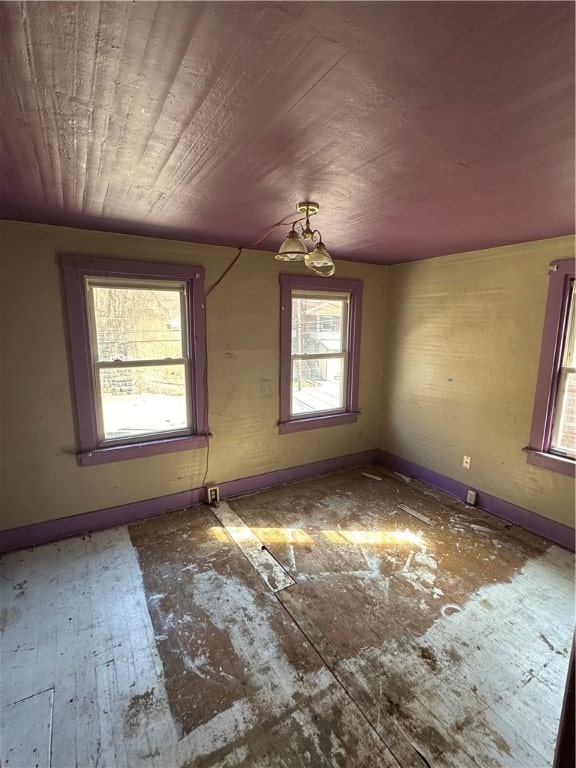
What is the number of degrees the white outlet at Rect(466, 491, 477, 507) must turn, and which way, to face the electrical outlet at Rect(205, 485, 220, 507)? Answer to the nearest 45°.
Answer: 0° — it already faces it

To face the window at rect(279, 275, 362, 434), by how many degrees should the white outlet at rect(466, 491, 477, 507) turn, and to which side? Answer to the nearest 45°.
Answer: approximately 45° to its right

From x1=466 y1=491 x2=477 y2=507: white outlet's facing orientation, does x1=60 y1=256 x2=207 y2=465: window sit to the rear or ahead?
ahead

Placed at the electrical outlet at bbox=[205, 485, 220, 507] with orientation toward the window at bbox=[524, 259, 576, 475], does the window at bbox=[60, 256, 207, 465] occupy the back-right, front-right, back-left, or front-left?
back-right

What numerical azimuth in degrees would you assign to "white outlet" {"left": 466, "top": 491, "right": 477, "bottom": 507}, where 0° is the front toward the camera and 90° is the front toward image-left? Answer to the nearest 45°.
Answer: approximately 45°
